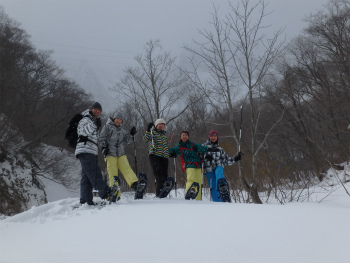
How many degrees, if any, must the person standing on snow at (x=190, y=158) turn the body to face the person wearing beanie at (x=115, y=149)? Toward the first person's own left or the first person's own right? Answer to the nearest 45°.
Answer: approximately 90° to the first person's own right

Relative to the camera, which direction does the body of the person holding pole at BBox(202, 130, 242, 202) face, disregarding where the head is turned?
toward the camera

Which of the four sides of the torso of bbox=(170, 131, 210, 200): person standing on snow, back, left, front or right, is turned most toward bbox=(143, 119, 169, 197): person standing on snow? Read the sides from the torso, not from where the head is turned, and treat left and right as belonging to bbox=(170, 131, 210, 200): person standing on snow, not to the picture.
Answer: right

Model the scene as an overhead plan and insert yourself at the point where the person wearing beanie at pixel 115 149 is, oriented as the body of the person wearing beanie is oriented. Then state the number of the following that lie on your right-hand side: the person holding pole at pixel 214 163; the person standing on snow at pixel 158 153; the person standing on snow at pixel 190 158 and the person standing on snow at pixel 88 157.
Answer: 1

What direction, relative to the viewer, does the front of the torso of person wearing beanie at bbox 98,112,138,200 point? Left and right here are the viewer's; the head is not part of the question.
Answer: facing the viewer and to the right of the viewer

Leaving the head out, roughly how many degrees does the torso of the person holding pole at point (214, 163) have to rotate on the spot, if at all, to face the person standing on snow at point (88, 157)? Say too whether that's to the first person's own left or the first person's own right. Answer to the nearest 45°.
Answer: approximately 45° to the first person's own right

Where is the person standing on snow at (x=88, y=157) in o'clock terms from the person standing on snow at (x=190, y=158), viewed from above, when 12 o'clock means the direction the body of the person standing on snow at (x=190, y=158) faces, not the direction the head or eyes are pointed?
the person standing on snow at (x=88, y=157) is roughly at 2 o'clock from the person standing on snow at (x=190, y=158).

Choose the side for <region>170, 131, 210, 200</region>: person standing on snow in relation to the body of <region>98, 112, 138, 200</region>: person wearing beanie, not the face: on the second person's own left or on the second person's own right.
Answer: on the second person's own left

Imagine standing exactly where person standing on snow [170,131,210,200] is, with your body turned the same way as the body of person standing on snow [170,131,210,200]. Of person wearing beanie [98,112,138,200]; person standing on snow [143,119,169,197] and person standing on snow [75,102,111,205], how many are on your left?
0

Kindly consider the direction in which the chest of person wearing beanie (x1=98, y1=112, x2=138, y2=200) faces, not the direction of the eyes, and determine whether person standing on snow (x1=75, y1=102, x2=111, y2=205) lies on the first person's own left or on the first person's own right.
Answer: on the first person's own right

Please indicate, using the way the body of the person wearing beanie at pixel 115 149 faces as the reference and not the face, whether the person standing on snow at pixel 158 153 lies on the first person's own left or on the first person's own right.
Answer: on the first person's own left
